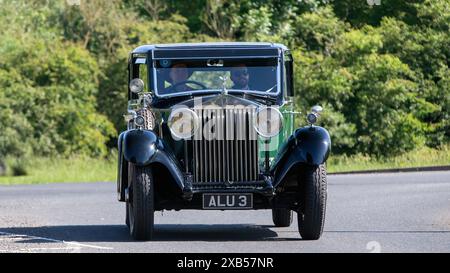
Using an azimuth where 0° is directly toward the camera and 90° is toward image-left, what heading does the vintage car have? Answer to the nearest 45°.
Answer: approximately 0°

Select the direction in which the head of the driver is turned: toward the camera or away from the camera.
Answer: toward the camera
